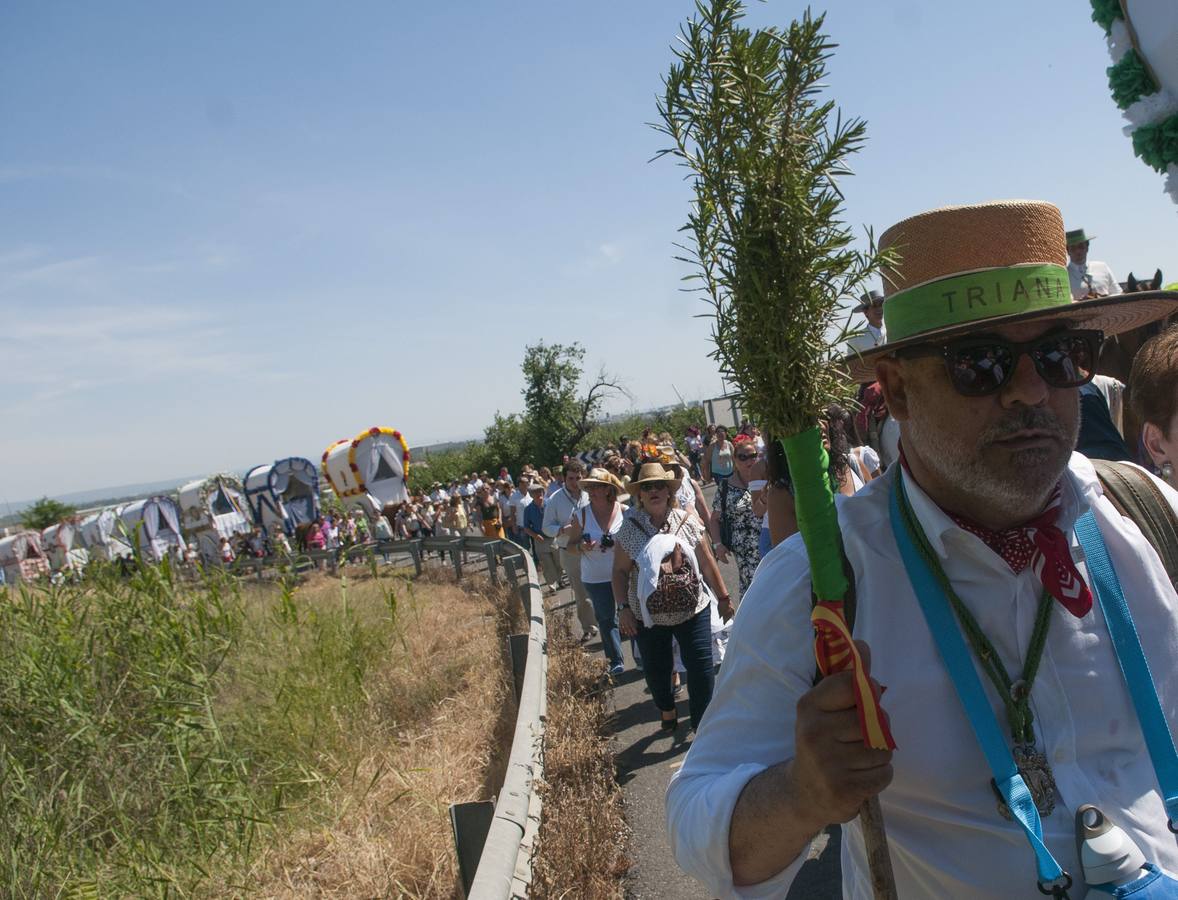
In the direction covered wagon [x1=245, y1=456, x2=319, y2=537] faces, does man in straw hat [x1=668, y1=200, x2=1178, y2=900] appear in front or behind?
in front

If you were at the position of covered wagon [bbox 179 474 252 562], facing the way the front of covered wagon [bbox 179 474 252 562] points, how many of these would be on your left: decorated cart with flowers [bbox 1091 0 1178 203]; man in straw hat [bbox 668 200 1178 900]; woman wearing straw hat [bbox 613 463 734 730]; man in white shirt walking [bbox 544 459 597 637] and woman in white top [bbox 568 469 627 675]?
0

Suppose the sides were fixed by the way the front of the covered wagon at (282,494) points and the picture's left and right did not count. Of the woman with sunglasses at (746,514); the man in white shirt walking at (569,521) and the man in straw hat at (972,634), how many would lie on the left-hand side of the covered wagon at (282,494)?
0

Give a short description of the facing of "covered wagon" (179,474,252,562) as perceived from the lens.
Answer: facing the viewer and to the right of the viewer

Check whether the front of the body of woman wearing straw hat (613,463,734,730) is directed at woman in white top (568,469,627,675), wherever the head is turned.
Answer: no

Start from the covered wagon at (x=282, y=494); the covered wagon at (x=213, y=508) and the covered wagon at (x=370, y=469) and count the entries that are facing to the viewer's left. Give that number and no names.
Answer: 0

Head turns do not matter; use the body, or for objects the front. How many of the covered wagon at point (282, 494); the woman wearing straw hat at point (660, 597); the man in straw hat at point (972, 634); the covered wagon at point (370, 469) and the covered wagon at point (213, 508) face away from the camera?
0

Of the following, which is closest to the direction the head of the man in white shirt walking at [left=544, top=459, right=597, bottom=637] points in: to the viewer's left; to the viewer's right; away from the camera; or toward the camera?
toward the camera

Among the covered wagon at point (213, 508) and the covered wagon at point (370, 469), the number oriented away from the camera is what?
0

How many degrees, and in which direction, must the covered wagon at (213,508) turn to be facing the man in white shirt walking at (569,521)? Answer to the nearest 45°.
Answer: approximately 45° to its right

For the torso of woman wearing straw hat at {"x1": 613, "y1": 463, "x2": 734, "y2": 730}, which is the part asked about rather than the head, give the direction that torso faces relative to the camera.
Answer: toward the camera

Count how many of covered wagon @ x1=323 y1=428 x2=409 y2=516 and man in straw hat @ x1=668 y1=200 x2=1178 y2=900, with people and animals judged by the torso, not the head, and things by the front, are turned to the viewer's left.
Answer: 0

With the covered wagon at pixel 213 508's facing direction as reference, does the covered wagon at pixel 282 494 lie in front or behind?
in front

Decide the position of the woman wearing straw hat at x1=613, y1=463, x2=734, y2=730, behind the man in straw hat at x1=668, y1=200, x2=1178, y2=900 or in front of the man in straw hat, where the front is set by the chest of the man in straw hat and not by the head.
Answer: behind

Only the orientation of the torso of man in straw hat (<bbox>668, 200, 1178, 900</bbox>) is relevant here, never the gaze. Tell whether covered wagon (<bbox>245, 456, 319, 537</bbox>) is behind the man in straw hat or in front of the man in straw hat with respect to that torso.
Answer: behind

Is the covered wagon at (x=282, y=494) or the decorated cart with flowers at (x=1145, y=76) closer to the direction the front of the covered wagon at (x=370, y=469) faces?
the decorated cart with flowers

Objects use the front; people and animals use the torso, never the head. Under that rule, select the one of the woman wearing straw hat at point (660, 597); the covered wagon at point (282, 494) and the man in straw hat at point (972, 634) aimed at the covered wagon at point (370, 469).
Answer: the covered wagon at point (282, 494)

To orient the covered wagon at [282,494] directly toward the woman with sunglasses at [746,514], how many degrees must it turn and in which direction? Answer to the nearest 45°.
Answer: approximately 45° to its right

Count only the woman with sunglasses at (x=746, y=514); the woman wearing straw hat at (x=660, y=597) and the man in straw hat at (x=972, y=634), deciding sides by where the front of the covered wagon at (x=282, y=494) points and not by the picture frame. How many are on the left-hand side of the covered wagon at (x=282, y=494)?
0

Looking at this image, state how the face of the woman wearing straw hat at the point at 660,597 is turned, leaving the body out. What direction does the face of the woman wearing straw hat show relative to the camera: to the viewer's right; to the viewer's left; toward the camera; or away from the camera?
toward the camera

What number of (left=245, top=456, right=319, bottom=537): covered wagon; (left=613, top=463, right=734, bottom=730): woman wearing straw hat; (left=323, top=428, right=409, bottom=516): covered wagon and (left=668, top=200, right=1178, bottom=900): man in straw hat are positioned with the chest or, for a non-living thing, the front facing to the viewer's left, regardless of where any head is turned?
0

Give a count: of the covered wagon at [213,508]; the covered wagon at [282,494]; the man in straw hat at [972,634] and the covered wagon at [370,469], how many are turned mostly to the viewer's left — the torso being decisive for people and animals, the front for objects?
0
